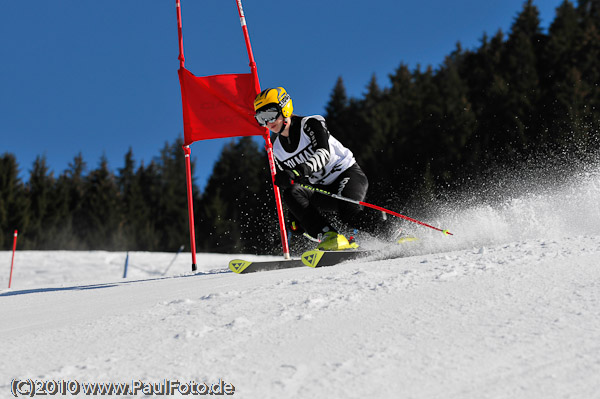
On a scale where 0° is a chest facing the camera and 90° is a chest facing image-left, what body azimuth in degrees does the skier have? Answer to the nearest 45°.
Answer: approximately 45°

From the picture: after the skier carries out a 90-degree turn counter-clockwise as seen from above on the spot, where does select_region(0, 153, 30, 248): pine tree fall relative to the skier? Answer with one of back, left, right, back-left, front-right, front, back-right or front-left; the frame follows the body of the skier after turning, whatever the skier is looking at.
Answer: back

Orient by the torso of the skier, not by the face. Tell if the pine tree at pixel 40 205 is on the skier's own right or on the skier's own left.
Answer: on the skier's own right

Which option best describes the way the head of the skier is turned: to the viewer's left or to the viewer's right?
to the viewer's left

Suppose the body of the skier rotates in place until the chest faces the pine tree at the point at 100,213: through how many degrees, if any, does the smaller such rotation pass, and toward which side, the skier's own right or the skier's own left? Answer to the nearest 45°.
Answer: approximately 90° to the skier's own right
